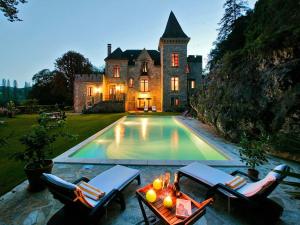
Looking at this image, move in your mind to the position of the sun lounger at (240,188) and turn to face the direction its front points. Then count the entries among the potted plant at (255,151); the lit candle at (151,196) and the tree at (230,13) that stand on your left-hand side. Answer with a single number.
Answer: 1

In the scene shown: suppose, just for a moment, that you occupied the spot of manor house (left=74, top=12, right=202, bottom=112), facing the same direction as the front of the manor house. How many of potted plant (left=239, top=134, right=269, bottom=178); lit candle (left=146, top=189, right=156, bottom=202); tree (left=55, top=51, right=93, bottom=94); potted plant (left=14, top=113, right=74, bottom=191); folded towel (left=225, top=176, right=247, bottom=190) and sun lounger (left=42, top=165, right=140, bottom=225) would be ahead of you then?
5

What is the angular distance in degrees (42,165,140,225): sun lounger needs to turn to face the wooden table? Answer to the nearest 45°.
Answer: approximately 90° to its right

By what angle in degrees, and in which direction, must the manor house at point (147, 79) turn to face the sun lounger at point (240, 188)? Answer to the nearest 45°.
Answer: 0° — it already faces it

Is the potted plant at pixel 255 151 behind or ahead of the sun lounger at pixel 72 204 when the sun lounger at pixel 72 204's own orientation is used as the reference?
ahead

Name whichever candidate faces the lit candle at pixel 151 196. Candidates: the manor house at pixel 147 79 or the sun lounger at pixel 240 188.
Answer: the manor house

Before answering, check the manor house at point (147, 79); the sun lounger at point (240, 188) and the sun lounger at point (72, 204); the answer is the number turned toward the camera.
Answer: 1

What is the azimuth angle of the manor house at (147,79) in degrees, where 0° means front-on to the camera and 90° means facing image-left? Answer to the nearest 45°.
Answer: approximately 0°

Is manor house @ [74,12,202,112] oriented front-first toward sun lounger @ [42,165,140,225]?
yes

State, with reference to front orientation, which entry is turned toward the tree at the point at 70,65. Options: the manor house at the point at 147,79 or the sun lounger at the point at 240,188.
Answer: the sun lounger

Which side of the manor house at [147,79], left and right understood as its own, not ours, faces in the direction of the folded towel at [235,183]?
front

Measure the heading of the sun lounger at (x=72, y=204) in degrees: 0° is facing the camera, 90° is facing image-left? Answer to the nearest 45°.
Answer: approximately 225°

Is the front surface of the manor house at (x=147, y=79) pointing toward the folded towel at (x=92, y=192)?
yes

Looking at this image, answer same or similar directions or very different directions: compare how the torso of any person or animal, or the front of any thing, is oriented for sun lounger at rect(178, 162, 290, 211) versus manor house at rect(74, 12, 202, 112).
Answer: very different directions
